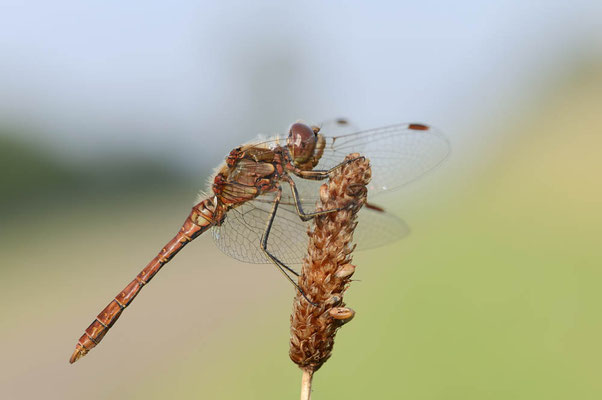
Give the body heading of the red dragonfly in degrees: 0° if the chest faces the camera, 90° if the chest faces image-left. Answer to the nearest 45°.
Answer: approximately 270°
